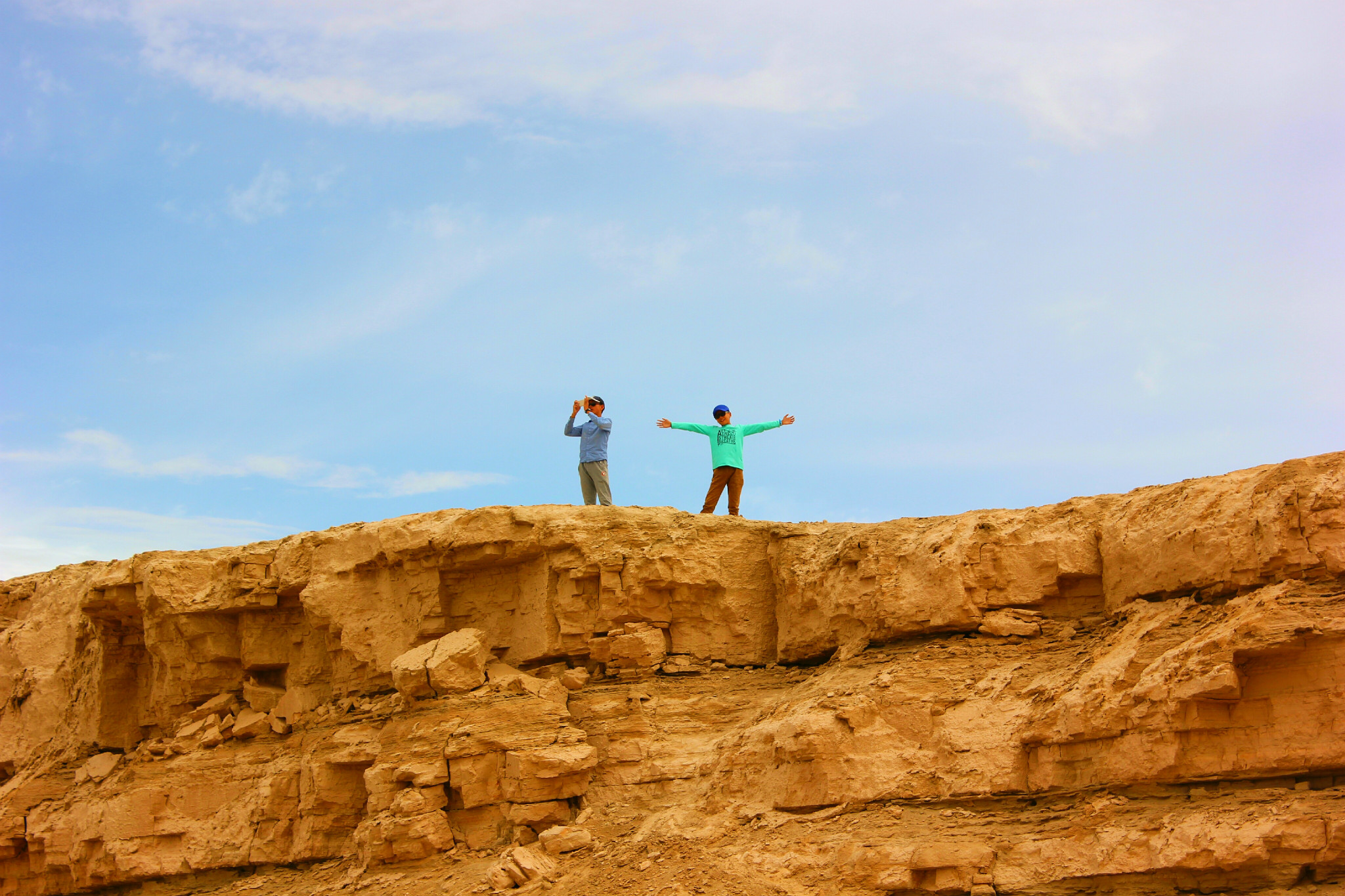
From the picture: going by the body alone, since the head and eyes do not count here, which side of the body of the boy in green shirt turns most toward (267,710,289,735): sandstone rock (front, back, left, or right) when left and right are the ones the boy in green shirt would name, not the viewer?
right

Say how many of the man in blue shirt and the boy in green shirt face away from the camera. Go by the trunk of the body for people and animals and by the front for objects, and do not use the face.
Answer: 0

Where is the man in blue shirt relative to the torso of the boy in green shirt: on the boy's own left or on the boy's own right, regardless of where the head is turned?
on the boy's own right

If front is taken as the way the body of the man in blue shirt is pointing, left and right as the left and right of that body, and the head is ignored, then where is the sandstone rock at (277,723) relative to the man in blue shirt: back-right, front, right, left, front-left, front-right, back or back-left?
front-right

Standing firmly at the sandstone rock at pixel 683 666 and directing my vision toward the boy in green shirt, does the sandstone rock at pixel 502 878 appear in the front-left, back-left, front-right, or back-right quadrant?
back-left

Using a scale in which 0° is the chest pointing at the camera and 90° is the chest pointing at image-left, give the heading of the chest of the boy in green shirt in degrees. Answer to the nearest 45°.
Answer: approximately 0°

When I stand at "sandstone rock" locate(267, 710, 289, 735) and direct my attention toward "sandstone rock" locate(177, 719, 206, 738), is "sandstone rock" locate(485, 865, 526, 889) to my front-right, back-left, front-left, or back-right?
back-left
